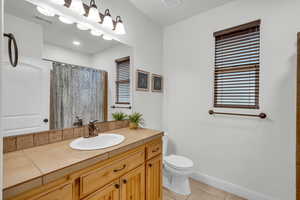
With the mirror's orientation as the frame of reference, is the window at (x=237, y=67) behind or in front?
in front

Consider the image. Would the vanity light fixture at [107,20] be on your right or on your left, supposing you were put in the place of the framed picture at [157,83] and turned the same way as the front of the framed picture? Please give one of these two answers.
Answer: on your right

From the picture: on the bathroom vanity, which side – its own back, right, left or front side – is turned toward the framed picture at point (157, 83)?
left

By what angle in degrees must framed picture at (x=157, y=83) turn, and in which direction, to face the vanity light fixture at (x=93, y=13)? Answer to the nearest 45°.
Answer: approximately 90° to its right

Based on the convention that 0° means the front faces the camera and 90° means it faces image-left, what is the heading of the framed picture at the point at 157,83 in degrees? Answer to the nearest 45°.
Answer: approximately 315°
